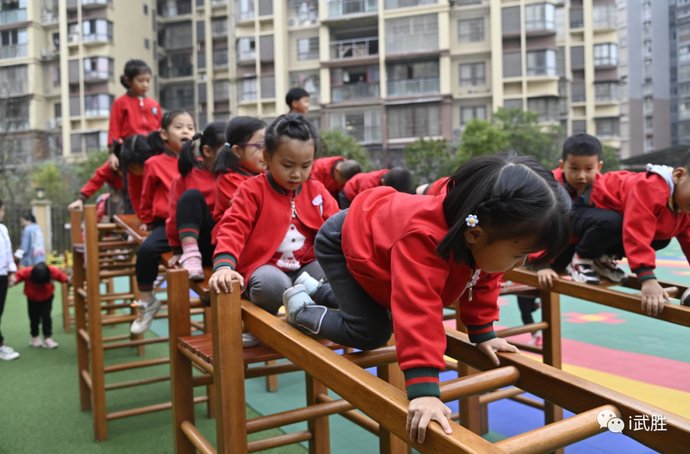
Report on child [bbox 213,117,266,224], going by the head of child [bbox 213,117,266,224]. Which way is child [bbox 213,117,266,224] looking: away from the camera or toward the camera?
toward the camera

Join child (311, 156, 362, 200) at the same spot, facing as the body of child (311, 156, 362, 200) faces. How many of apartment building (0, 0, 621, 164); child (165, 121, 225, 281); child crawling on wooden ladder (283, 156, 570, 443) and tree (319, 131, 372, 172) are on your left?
2

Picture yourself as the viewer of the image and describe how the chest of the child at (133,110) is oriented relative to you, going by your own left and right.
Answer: facing the viewer and to the right of the viewer

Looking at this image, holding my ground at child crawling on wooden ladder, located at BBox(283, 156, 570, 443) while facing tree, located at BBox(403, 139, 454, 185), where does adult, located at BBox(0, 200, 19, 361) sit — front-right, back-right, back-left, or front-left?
front-left

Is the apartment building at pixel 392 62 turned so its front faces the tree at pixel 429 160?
yes
